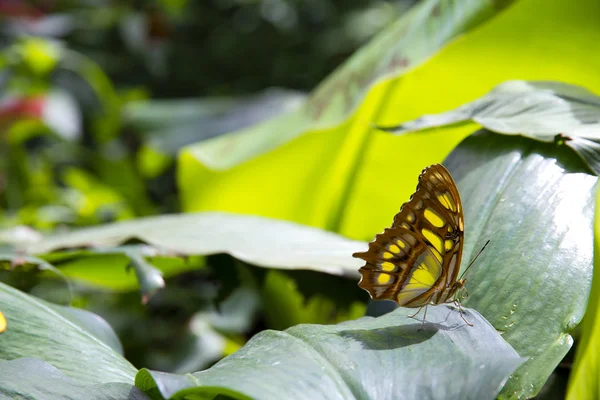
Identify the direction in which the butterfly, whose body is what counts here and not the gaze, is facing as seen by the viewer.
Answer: to the viewer's right
